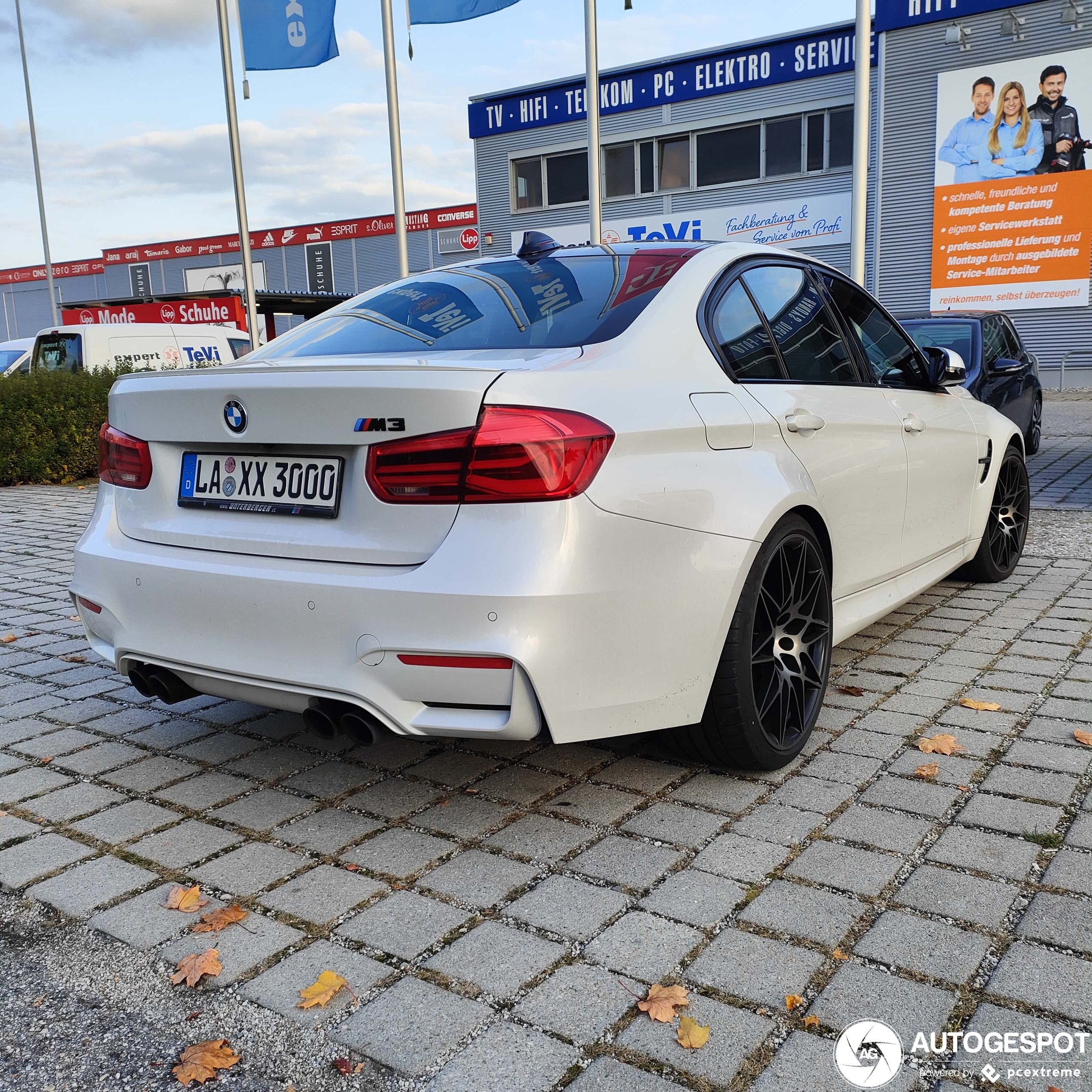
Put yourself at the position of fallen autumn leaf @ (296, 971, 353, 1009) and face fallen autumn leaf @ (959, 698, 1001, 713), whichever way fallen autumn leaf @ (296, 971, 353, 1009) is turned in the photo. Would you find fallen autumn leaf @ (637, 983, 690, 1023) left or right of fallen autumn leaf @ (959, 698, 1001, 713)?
right

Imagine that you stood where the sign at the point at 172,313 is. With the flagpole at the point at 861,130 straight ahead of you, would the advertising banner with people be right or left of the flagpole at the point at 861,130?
left

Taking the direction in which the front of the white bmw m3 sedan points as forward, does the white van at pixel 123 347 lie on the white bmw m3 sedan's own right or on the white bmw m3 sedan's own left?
on the white bmw m3 sedan's own left

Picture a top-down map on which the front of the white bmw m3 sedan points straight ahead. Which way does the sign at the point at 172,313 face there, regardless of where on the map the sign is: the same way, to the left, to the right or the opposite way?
the opposite way

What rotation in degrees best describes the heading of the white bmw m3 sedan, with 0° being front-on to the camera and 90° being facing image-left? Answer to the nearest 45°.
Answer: approximately 225°

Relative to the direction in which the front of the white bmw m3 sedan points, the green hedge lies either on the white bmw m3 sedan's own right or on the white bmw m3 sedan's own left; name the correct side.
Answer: on the white bmw m3 sedan's own left

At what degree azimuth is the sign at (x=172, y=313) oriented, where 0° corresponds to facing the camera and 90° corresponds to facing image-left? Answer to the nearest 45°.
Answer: approximately 45°
